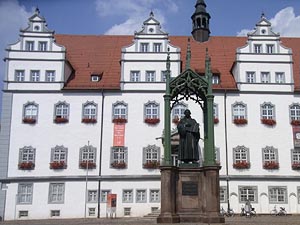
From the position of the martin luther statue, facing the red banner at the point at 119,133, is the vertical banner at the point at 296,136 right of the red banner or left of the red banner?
right

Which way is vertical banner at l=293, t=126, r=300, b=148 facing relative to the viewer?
toward the camera

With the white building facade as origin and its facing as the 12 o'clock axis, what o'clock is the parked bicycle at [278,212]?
The parked bicycle is roughly at 9 o'clock from the white building facade.

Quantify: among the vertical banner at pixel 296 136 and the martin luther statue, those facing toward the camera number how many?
2

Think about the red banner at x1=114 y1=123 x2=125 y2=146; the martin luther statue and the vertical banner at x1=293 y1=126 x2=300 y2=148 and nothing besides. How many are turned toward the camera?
3

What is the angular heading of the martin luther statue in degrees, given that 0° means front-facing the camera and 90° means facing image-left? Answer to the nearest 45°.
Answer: approximately 0°

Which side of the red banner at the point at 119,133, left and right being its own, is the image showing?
front

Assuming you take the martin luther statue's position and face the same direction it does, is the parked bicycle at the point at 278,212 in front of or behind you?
behind

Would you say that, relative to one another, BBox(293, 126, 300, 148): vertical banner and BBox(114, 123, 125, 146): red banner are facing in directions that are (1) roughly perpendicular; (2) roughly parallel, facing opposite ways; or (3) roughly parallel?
roughly parallel

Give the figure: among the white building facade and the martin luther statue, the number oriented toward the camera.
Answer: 2

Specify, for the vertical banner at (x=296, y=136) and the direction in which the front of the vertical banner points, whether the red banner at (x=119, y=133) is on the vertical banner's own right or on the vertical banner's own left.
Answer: on the vertical banner's own right

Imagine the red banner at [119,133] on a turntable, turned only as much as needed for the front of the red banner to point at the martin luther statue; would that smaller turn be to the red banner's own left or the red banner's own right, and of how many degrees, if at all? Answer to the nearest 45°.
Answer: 0° — it already faces it

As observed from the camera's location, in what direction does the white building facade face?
facing the viewer

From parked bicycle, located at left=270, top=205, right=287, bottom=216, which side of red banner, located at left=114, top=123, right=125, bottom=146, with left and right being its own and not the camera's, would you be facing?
left

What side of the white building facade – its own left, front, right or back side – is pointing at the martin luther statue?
front

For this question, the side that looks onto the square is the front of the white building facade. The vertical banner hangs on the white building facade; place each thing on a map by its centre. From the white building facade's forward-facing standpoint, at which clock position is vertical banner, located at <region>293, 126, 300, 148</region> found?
The vertical banner is roughly at 9 o'clock from the white building facade.
